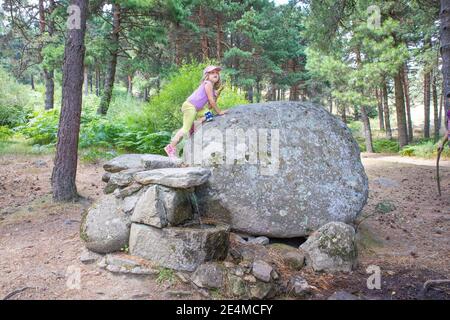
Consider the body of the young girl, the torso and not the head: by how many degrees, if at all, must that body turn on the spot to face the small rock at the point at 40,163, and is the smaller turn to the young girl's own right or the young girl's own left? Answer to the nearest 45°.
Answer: approximately 135° to the young girl's own left

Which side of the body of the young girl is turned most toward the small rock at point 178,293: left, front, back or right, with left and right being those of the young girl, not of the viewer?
right

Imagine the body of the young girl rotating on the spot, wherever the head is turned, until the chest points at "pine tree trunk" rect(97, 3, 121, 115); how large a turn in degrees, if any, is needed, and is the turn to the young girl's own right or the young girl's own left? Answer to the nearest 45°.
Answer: approximately 90° to the young girl's own left

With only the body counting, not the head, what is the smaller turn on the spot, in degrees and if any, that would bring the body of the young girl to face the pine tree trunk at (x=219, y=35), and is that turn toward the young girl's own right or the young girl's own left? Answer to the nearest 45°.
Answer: approximately 90° to the young girl's own left

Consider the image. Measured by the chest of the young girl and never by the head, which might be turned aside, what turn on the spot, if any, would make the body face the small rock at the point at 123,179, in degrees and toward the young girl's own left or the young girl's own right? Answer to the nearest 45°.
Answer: approximately 135° to the young girl's own right

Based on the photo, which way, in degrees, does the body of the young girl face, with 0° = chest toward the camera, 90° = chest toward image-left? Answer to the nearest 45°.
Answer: approximately 270°

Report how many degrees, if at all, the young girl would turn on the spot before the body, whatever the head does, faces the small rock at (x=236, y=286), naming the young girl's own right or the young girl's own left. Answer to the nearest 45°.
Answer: approximately 90° to the young girl's own right

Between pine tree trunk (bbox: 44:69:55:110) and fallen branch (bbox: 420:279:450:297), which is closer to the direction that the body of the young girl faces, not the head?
the fallen branch

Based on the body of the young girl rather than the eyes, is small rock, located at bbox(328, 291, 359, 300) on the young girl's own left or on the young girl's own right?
on the young girl's own right

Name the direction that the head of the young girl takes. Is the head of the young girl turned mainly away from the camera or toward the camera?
toward the camera

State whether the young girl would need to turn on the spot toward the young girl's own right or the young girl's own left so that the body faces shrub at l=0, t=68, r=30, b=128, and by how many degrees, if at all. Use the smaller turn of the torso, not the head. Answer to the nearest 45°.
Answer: approximately 135° to the young girl's own left
